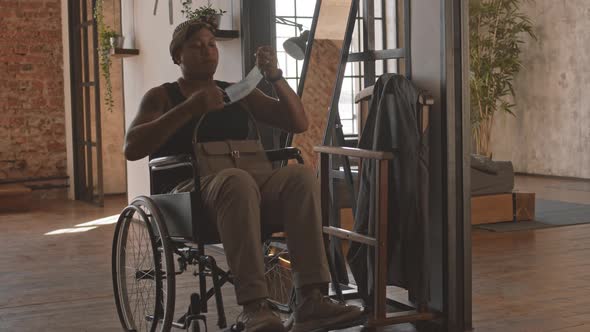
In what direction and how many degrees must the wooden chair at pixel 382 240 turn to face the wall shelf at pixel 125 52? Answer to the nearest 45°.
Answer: approximately 90° to its right

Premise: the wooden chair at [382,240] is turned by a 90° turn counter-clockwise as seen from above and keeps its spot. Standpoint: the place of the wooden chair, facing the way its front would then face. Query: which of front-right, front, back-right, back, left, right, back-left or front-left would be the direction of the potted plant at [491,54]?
back-left

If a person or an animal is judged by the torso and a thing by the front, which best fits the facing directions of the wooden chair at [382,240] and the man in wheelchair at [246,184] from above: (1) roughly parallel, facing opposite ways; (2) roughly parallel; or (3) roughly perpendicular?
roughly perpendicular

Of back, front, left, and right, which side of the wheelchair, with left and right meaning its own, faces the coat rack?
left

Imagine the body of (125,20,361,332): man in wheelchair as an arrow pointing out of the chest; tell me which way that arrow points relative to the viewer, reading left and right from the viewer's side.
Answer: facing the viewer and to the right of the viewer

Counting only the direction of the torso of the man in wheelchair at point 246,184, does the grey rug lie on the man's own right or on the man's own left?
on the man's own left

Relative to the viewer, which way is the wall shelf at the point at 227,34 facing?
toward the camera

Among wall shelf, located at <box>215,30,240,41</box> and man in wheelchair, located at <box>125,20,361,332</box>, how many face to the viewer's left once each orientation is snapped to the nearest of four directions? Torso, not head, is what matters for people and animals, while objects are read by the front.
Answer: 0

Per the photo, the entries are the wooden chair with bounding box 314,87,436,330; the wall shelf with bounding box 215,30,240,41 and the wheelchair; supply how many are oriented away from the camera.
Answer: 0

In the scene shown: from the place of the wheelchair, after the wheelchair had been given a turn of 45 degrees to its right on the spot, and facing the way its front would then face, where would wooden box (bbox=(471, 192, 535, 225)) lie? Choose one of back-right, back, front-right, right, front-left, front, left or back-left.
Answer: back-left

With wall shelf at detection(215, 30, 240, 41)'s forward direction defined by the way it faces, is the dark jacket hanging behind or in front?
in front

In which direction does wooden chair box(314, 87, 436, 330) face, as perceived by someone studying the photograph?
facing the viewer and to the left of the viewer

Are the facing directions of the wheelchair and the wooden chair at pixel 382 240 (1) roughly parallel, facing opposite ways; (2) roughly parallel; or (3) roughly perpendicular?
roughly perpendicular

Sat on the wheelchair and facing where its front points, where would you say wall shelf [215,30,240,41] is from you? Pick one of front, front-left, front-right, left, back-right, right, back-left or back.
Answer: back-left

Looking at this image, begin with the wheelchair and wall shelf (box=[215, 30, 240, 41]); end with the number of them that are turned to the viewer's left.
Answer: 0
